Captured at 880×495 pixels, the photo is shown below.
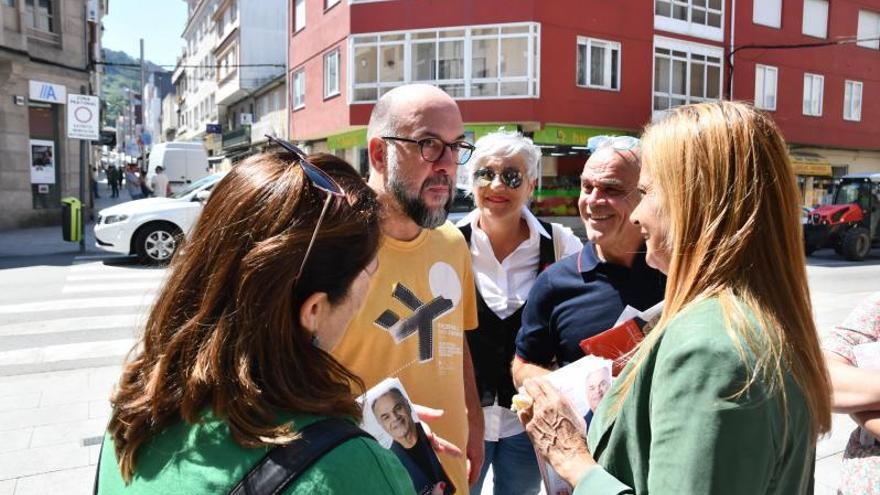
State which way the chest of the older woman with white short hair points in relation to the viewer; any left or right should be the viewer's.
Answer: facing the viewer

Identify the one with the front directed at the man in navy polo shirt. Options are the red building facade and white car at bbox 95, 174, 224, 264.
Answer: the red building facade

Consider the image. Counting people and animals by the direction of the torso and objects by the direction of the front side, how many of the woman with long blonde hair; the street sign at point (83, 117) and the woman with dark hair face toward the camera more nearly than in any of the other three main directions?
1

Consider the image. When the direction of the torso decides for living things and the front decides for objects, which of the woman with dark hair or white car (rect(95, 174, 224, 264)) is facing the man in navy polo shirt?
the woman with dark hair

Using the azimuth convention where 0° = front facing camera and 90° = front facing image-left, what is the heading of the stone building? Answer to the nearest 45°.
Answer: approximately 315°

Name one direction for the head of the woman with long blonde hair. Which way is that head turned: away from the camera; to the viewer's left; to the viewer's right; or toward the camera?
to the viewer's left

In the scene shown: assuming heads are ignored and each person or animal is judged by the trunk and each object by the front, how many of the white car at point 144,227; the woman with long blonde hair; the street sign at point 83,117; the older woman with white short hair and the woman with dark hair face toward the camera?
2

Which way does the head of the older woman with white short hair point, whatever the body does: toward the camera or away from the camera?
toward the camera

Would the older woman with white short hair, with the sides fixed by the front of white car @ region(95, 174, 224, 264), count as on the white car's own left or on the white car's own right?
on the white car's own left

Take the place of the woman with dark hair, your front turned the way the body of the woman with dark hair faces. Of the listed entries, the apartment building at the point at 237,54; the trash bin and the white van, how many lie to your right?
0

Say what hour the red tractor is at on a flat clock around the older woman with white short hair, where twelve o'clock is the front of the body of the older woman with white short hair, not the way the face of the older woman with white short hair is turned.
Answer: The red tractor is roughly at 7 o'clock from the older woman with white short hair.

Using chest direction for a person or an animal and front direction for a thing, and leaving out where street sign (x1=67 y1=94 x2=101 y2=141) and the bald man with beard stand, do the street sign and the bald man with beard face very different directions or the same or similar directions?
same or similar directions

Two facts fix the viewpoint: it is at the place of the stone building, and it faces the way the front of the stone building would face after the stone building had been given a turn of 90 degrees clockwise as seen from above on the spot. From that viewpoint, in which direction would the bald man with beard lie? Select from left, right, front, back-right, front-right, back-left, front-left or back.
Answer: front-left

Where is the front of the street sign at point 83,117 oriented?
toward the camera

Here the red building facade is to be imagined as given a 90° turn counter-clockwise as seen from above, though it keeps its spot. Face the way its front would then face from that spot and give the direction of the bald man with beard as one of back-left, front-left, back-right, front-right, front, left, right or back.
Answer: right

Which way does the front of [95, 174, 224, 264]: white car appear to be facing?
to the viewer's left

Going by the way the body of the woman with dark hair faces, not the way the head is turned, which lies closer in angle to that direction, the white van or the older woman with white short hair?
the older woman with white short hair

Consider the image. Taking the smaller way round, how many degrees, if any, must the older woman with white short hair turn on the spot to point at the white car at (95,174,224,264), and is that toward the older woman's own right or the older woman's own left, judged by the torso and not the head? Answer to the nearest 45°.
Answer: approximately 135° to the older woman's own right

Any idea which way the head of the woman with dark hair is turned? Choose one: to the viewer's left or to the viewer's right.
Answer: to the viewer's right

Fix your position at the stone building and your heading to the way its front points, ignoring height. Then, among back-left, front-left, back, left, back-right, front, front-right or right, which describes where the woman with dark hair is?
front-right

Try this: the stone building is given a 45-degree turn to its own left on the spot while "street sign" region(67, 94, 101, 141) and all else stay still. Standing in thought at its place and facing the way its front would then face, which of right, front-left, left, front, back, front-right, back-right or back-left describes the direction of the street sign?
right
